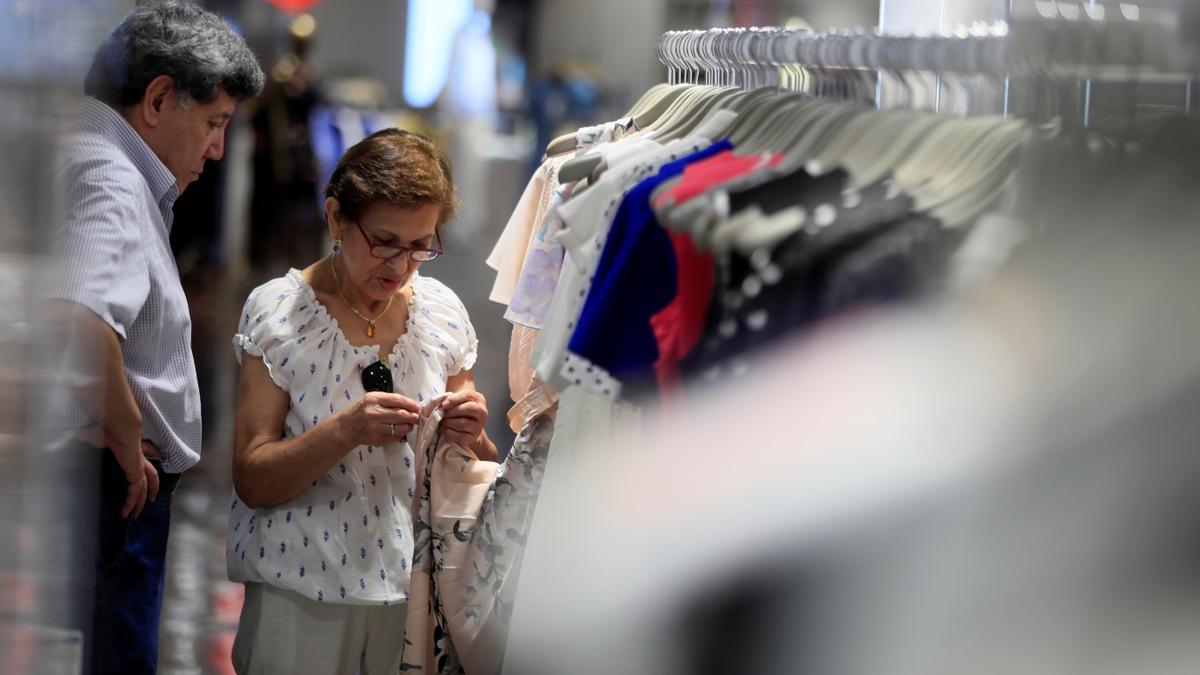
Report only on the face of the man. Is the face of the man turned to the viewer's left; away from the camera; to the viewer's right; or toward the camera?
to the viewer's right

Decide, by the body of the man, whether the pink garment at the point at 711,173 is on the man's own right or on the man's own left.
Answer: on the man's own right

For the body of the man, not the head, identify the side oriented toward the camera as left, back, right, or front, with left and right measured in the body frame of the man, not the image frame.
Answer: right

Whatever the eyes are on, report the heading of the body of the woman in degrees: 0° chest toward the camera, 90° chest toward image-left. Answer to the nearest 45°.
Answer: approximately 315°

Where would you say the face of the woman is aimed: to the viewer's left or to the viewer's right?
to the viewer's right

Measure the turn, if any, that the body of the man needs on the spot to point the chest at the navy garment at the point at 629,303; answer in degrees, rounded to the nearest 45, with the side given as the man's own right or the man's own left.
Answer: approximately 45° to the man's own right
